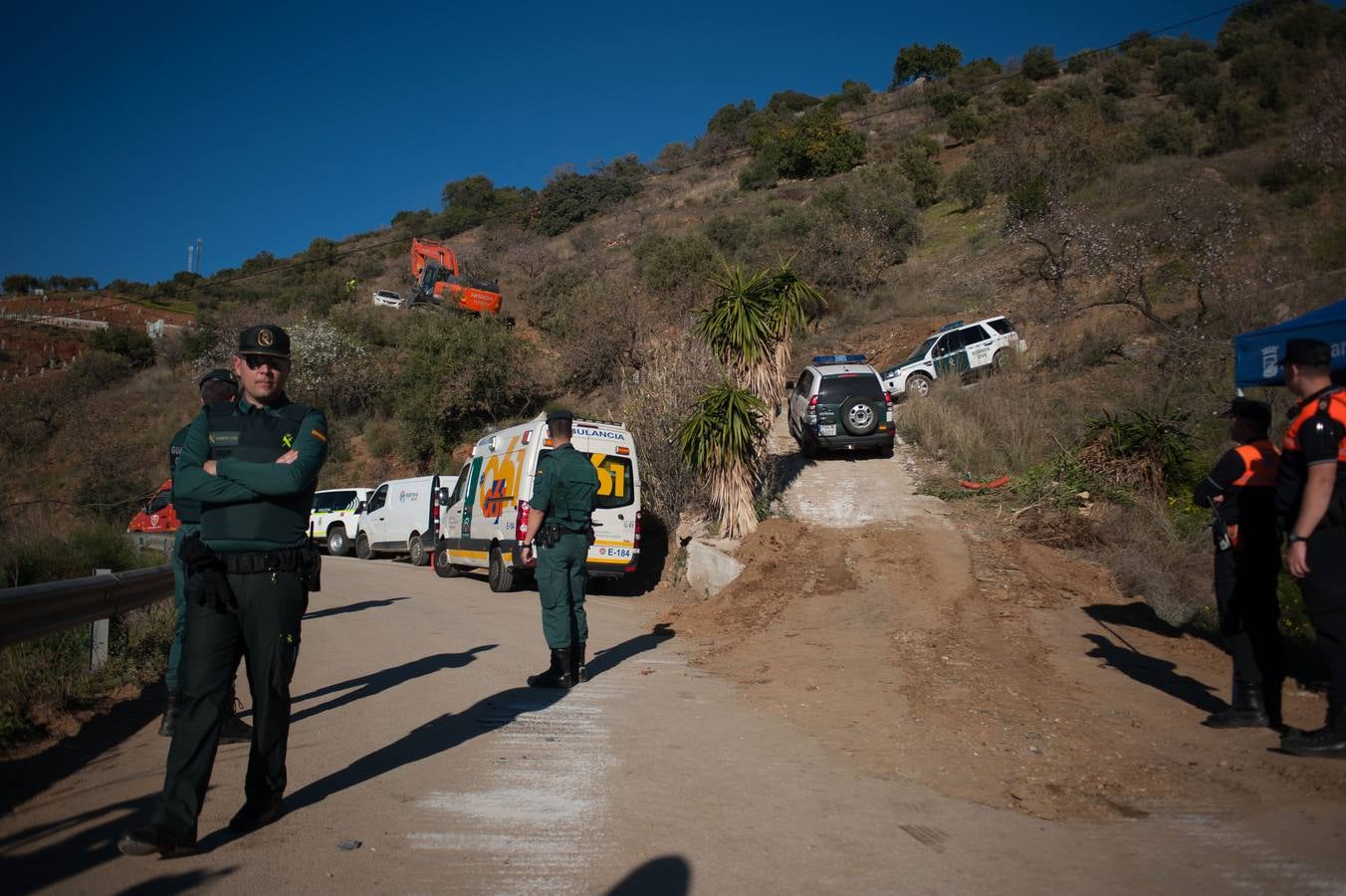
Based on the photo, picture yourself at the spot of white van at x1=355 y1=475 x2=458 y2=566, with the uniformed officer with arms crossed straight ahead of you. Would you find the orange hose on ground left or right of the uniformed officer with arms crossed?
left

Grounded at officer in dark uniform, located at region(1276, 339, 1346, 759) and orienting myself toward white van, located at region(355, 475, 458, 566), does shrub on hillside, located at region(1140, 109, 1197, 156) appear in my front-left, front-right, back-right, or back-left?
front-right

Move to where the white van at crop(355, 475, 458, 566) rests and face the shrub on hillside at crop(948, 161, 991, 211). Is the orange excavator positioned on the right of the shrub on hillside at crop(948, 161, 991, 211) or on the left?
left

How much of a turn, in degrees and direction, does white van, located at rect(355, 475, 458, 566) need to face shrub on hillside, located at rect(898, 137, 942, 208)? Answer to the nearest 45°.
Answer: approximately 90° to its right

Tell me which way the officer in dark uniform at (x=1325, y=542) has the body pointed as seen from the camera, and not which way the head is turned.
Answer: to the viewer's left

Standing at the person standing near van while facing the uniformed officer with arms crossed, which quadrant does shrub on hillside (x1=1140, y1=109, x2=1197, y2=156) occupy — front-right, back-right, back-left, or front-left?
back-left

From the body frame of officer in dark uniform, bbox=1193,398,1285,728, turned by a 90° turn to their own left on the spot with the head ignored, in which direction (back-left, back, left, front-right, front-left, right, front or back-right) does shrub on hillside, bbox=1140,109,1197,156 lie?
back

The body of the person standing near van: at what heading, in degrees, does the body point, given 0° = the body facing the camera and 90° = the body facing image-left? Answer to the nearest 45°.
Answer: approximately 135°

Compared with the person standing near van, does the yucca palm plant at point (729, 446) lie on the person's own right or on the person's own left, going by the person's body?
on the person's own right

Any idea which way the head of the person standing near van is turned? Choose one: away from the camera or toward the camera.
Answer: away from the camera

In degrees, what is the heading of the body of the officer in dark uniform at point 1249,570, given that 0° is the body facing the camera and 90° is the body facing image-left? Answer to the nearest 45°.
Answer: approximately 90°

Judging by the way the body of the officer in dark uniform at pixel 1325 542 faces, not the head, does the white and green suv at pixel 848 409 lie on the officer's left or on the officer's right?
on the officer's right

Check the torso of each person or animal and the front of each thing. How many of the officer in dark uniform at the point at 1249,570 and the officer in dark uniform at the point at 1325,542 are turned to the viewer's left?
2

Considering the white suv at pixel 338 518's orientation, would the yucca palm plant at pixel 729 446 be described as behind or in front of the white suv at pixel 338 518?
behind
